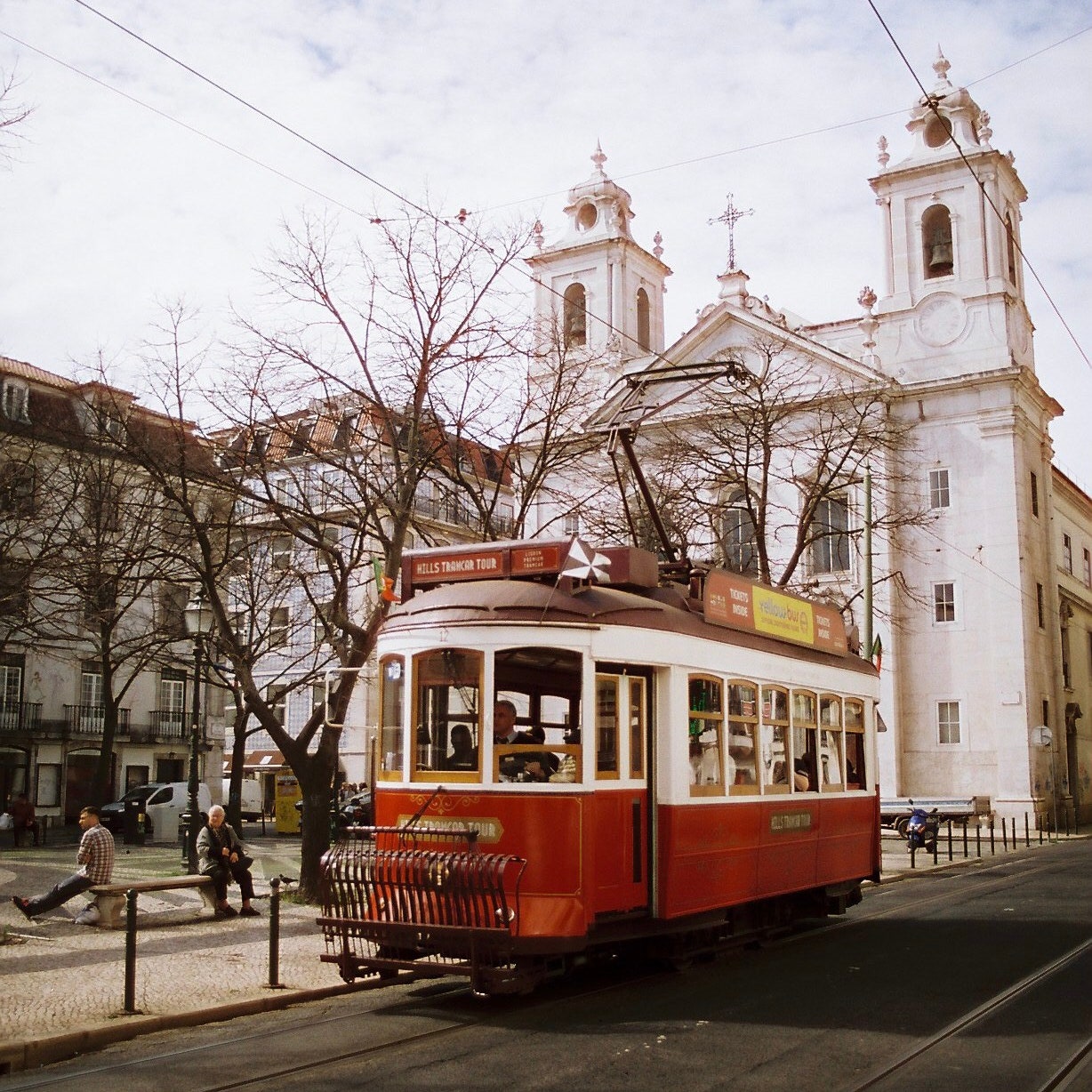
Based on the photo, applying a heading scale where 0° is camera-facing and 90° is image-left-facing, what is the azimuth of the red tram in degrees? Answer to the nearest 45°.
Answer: approximately 45°

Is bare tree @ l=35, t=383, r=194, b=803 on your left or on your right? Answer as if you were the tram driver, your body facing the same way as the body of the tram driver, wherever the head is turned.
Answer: on your right

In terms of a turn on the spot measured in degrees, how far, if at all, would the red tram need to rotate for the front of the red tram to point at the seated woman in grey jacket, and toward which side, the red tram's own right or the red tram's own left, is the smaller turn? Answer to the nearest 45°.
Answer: approximately 90° to the red tram's own right

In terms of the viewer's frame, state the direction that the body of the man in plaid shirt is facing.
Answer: to the viewer's left

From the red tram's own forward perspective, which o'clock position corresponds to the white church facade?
The white church facade is roughly at 5 o'clock from the red tram.

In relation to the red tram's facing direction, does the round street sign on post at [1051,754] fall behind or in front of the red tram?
behind

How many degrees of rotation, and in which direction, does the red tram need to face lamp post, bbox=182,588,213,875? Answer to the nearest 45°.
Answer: approximately 90° to its right

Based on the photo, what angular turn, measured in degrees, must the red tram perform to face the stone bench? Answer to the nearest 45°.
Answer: approximately 90° to its right

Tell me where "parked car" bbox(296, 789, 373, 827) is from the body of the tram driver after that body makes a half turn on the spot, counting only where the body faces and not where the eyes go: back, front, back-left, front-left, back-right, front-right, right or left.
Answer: front-left
